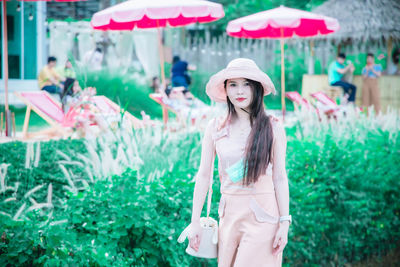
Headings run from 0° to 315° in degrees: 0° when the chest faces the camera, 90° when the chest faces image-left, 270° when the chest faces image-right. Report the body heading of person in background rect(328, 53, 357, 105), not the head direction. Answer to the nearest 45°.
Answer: approximately 270°

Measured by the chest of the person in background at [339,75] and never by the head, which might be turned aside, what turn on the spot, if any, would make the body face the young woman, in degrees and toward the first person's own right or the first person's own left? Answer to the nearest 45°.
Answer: approximately 90° to the first person's own right

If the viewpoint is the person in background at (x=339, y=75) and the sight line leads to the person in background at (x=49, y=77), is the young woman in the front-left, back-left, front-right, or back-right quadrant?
front-left

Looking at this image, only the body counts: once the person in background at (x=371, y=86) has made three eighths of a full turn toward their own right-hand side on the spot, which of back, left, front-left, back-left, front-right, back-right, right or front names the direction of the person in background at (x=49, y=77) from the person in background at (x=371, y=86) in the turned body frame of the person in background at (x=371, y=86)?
left

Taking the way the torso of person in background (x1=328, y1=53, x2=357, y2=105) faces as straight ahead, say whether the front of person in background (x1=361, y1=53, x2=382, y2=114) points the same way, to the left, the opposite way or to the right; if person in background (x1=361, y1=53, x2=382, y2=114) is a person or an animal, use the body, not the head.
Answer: to the right

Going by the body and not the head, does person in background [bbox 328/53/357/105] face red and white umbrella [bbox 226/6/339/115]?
no

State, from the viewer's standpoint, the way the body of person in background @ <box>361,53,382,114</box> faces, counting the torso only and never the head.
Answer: toward the camera

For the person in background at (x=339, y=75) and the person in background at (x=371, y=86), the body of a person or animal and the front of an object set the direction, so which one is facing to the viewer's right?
the person in background at (x=339, y=75)

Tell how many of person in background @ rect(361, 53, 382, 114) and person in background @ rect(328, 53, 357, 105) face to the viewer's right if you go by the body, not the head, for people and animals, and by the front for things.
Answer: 1

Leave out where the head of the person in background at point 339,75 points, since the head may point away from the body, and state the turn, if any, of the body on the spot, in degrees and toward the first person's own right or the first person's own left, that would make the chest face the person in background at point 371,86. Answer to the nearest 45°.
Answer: approximately 45° to the first person's own left

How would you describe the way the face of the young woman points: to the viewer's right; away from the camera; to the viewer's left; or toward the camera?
toward the camera

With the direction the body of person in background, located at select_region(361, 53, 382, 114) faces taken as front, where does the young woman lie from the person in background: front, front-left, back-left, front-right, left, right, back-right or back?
front
